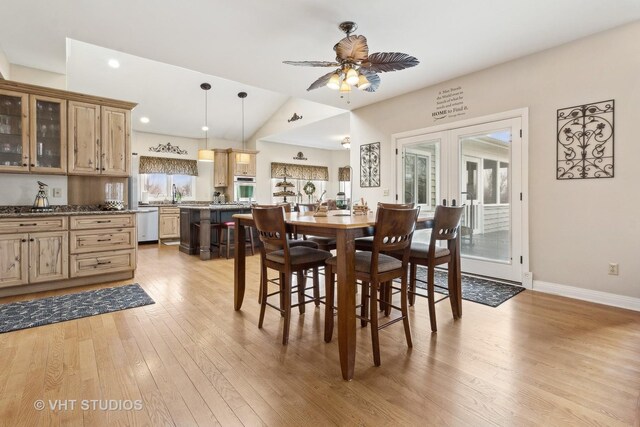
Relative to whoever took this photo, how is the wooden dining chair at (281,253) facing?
facing away from the viewer and to the right of the viewer

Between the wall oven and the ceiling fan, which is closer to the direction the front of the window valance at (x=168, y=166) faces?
the ceiling fan

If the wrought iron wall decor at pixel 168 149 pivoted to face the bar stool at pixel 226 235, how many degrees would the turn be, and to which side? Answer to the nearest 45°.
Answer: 0° — it already faces it

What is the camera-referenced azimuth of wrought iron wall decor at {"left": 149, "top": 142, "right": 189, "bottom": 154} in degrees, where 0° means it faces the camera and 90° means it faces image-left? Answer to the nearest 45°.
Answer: approximately 0°

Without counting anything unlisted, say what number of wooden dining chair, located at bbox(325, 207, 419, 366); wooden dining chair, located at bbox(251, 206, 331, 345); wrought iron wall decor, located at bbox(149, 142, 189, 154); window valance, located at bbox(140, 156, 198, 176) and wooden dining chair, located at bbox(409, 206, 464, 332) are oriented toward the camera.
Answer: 2

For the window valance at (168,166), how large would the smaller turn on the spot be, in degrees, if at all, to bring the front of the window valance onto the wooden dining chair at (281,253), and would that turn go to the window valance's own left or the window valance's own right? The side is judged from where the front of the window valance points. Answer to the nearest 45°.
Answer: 0° — it already faces it

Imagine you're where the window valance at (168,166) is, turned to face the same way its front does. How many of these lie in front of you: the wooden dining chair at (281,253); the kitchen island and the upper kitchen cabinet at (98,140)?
3
